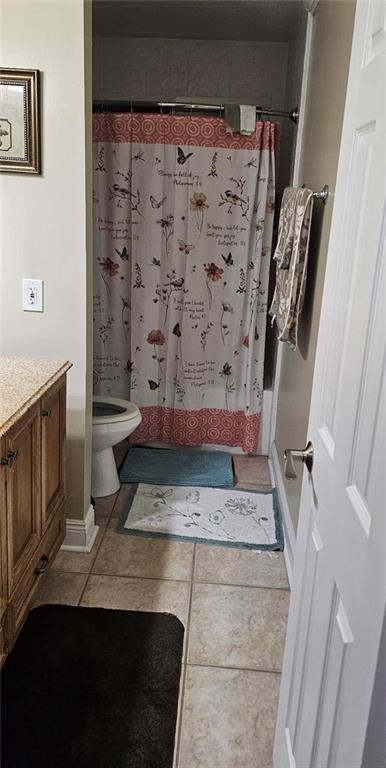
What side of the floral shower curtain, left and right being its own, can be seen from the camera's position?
front

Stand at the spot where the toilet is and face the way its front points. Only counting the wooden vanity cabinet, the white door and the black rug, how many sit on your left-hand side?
0

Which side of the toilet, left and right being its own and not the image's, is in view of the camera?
right

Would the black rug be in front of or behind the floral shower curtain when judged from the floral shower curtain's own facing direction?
in front

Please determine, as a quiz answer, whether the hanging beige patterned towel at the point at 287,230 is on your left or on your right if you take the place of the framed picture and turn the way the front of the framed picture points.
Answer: on your left

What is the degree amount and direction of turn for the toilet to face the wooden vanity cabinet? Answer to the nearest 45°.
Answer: approximately 90° to its right
